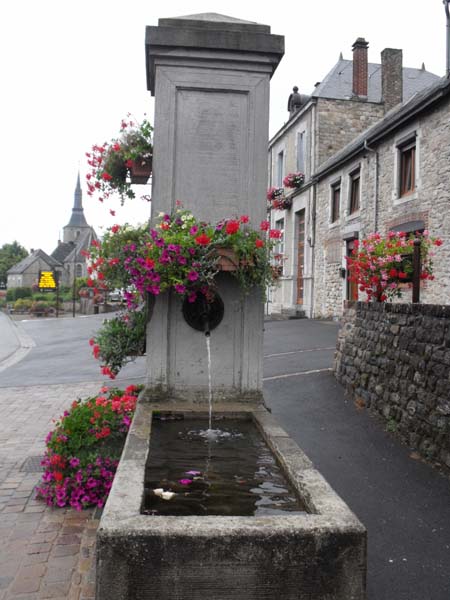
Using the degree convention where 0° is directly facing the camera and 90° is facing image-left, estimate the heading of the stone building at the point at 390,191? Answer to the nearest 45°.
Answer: approximately 45°

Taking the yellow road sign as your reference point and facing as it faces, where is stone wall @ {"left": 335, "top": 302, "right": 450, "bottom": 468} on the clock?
The stone wall is roughly at 12 o'clock from the yellow road sign.

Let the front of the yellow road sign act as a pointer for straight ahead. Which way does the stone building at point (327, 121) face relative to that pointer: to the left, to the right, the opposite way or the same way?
to the right

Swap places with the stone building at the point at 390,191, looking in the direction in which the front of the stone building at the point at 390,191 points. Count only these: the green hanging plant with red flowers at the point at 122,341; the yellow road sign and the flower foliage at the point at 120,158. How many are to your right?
1

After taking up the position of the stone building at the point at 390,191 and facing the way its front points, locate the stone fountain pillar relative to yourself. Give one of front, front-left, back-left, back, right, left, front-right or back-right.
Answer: front-left

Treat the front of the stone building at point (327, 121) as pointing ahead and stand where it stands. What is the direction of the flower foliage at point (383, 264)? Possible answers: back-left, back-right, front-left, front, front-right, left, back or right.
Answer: front-left

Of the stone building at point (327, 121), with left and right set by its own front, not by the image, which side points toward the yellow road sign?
right

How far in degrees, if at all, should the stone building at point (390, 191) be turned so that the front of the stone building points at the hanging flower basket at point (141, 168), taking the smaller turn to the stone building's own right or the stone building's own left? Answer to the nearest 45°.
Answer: approximately 45° to the stone building's own left
